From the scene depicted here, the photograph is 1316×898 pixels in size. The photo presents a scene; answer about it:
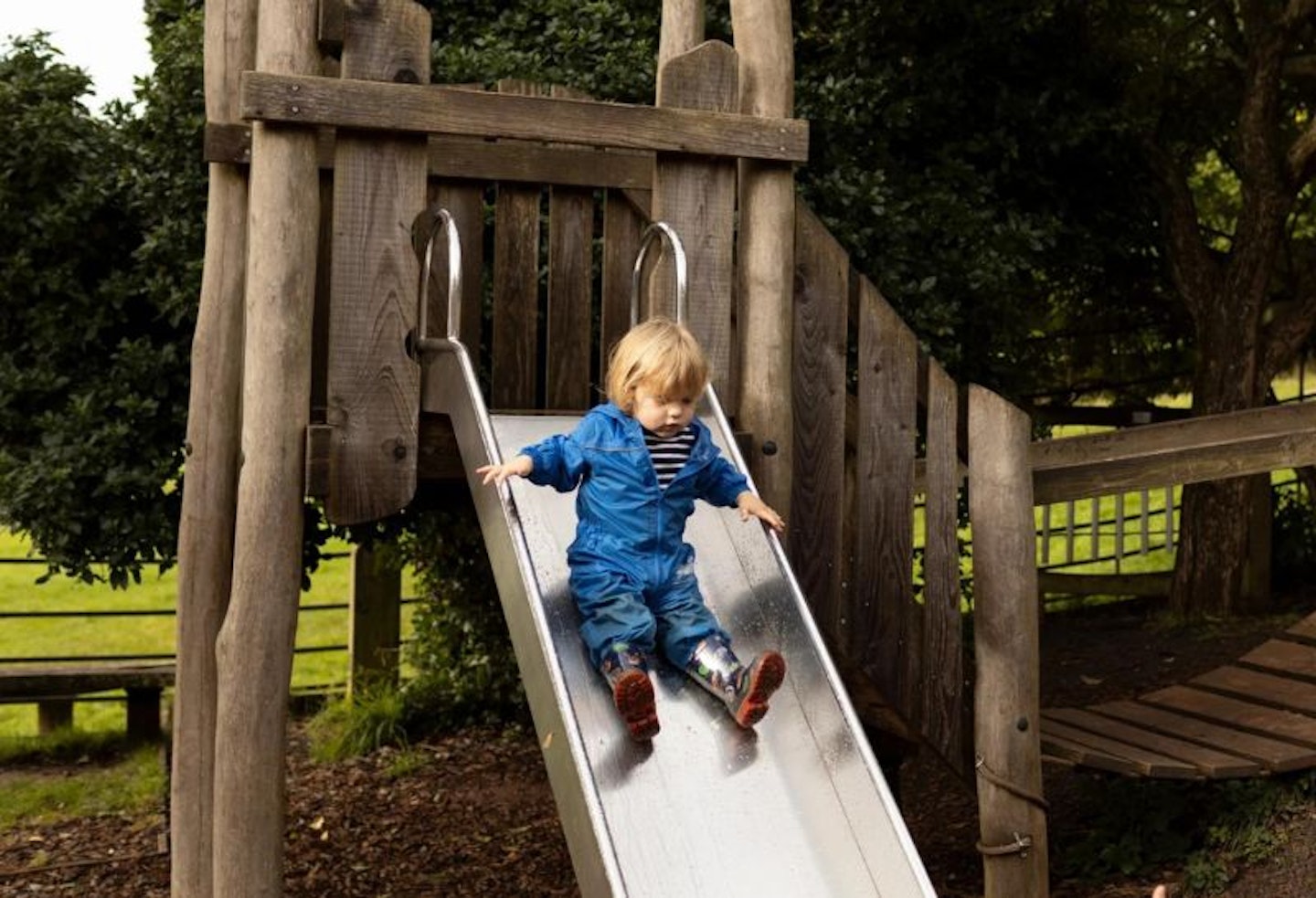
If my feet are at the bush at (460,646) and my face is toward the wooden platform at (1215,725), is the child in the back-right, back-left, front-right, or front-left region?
front-right

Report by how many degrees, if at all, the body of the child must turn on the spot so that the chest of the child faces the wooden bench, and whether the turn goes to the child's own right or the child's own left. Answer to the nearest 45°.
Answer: approximately 180°

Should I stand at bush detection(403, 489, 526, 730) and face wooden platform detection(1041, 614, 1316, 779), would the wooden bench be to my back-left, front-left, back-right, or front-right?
back-right

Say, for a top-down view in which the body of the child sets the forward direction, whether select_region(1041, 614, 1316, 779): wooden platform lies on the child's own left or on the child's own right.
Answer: on the child's own left

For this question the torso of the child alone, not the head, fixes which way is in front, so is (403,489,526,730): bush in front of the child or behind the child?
behind

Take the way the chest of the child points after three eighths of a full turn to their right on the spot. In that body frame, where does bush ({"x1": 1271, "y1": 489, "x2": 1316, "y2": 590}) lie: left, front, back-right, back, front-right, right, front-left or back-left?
back-right
